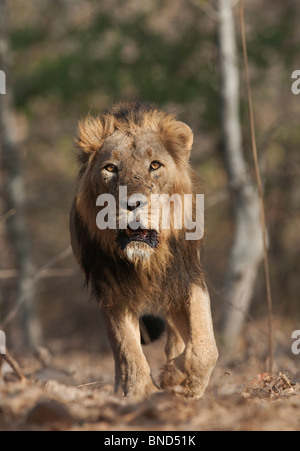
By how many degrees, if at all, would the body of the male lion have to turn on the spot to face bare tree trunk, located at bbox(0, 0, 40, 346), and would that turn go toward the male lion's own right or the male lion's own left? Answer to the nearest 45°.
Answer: approximately 180°

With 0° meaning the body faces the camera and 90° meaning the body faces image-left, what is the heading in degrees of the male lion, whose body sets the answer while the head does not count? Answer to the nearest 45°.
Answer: approximately 0°

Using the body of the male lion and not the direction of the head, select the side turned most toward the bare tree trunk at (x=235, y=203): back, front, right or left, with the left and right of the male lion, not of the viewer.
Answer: back
